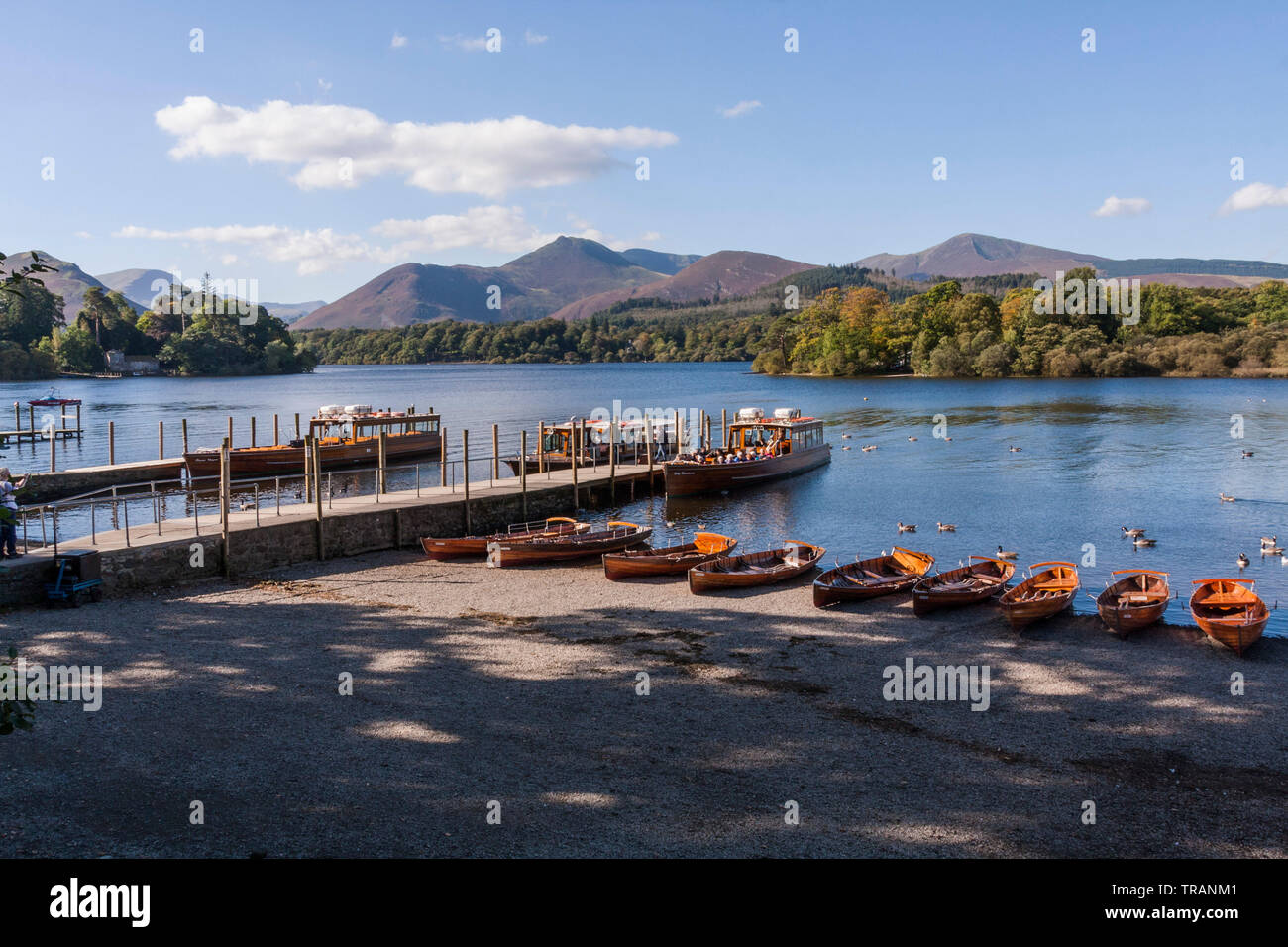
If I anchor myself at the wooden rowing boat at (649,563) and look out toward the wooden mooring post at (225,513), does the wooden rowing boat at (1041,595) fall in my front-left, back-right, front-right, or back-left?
back-left

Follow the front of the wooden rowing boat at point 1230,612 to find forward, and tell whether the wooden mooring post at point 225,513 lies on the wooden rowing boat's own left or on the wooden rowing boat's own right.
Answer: on the wooden rowing boat's own right

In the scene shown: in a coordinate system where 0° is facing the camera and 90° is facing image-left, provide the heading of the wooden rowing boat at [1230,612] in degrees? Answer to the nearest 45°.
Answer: approximately 0°

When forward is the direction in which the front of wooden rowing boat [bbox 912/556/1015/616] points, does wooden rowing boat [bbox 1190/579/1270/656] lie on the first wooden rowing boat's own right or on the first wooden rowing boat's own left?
on the first wooden rowing boat's own left

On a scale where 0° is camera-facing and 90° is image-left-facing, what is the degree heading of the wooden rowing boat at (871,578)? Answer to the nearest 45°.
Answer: approximately 45°
